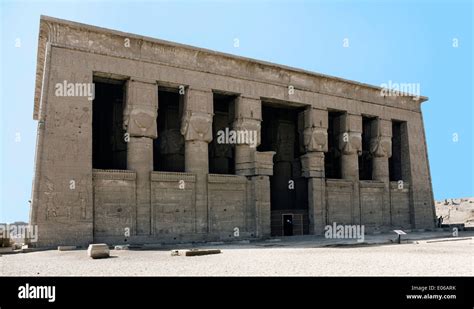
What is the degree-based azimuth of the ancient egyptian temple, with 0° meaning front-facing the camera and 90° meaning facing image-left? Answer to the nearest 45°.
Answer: approximately 315°

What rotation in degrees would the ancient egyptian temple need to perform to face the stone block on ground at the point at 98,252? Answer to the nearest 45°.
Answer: approximately 45° to its right
